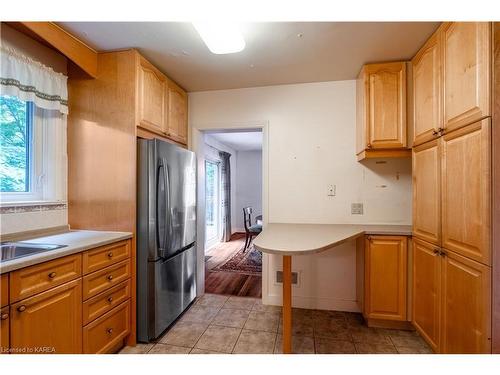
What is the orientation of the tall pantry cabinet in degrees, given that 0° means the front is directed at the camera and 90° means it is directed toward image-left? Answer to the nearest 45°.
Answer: approximately 45°

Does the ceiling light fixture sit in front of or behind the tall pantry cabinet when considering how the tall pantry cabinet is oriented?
in front

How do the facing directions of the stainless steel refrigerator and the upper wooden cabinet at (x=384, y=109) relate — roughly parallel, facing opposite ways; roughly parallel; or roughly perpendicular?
roughly perpendicular

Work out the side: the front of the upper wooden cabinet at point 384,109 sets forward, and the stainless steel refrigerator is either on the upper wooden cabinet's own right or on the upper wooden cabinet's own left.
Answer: on the upper wooden cabinet's own right

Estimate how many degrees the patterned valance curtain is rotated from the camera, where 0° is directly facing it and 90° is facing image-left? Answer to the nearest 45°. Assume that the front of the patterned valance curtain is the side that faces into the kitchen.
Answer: approximately 315°

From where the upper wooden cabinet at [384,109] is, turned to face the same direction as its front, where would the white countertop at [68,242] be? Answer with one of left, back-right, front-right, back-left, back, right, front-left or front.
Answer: front-right

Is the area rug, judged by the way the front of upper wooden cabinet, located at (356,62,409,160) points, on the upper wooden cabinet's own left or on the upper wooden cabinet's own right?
on the upper wooden cabinet's own right

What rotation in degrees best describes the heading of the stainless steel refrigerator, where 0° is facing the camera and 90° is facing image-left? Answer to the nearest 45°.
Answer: approximately 315°

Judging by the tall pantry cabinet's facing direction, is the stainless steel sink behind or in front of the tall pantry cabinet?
in front

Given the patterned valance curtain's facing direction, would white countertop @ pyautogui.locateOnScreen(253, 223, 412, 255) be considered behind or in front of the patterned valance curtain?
in front
